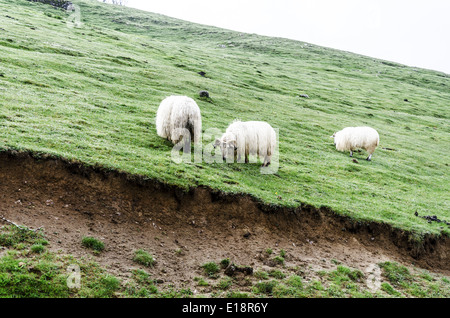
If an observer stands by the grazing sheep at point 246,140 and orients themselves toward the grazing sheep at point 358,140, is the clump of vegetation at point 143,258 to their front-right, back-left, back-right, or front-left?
back-right

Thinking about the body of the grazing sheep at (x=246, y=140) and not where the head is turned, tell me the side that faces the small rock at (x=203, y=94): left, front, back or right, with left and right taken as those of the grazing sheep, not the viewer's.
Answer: right

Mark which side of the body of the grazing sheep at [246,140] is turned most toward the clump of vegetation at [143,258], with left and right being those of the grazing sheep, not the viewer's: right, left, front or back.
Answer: left

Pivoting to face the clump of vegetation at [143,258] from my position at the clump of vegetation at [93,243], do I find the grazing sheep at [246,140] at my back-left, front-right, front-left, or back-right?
front-left

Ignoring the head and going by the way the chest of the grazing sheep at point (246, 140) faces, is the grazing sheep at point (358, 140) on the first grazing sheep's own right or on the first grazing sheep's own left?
on the first grazing sheep's own right

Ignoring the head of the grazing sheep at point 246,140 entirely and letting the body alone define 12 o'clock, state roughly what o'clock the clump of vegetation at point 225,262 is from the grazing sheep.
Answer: The clump of vegetation is roughly at 9 o'clock from the grazing sheep.

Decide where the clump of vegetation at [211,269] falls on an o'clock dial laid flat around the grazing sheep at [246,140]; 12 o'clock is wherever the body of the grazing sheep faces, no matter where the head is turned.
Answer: The clump of vegetation is roughly at 9 o'clock from the grazing sheep.

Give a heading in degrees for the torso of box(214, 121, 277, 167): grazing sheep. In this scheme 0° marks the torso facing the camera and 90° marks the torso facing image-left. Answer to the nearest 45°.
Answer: approximately 90°

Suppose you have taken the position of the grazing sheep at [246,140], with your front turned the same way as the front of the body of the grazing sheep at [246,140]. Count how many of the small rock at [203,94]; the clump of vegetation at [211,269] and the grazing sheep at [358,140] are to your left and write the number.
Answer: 1
